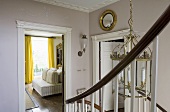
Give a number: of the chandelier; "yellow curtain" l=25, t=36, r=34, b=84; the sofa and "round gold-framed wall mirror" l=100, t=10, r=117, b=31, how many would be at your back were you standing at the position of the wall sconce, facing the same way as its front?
2

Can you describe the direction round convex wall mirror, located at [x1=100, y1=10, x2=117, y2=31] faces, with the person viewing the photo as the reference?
facing the viewer and to the left of the viewer

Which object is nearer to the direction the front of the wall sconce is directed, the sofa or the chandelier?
the chandelier

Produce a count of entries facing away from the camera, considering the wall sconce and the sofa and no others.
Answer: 0

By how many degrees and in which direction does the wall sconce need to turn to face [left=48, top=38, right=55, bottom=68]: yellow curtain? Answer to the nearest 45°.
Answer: approximately 180°

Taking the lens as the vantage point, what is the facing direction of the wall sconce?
facing the viewer and to the right of the viewer

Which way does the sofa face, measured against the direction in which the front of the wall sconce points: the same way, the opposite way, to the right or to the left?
to the right

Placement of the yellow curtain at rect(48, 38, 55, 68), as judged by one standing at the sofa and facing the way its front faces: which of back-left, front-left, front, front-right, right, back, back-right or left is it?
back-right

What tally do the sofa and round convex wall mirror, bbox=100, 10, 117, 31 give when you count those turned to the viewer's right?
0

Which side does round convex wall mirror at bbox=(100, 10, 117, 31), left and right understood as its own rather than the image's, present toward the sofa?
right

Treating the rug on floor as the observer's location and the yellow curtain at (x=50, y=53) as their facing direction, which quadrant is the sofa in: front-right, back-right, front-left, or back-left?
front-right

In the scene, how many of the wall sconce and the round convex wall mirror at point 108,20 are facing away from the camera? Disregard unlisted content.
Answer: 0

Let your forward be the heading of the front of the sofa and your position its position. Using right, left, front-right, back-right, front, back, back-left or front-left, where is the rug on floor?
front

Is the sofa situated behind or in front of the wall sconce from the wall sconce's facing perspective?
behind

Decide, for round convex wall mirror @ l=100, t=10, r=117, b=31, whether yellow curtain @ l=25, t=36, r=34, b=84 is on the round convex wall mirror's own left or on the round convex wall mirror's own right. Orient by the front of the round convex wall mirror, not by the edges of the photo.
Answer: on the round convex wall mirror's own right

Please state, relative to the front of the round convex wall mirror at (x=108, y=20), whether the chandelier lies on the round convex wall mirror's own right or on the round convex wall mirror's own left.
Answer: on the round convex wall mirror's own left
